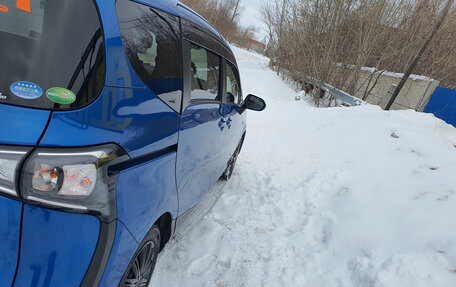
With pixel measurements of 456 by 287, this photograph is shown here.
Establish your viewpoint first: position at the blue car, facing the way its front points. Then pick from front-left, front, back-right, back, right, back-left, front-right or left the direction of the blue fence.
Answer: front

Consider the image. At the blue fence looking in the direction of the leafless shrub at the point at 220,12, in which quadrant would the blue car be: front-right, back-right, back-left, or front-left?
back-left

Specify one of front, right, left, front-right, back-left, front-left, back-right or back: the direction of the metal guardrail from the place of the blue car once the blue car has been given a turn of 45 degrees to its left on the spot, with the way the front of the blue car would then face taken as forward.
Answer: front-right

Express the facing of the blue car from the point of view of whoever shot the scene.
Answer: facing away from the viewer and to the right of the viewer

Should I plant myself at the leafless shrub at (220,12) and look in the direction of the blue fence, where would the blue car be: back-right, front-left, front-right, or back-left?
front-right

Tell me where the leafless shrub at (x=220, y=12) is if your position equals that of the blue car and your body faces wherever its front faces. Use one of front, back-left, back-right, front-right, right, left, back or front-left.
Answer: front-left
